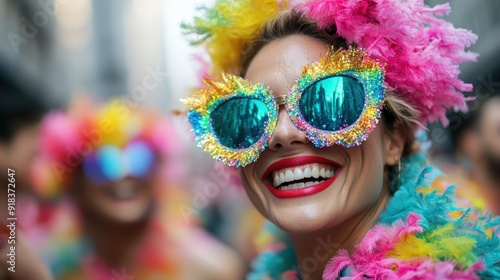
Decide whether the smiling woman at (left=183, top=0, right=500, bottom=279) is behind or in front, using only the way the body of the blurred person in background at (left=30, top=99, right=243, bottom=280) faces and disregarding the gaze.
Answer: in front

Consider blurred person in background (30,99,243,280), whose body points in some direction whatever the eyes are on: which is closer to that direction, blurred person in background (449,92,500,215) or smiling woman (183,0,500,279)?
the smiling woman

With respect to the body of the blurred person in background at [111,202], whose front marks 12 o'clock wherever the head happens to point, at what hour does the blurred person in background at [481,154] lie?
the blurred person in background at [481,154] is roughly at 9 o'clock from the blurred person in background at [111,202].

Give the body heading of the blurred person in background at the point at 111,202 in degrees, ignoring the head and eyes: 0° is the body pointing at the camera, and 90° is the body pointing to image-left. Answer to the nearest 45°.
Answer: approximately 0°
